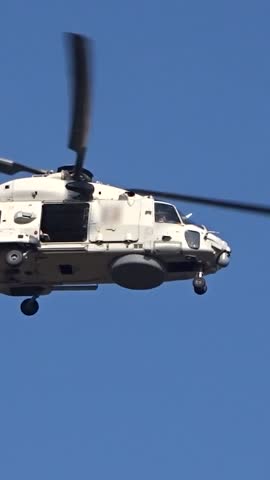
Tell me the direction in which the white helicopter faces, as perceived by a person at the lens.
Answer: facing to the right of the viewer
